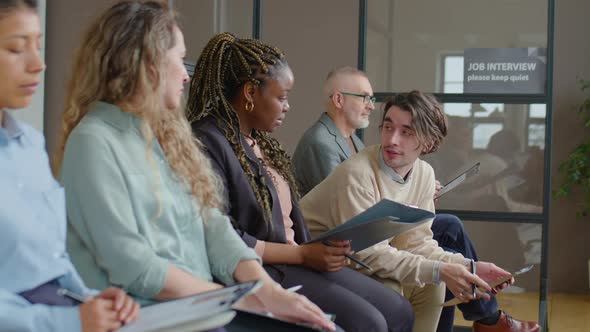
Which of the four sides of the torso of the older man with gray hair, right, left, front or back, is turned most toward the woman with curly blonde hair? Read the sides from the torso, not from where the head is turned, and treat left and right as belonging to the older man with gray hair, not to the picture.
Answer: right

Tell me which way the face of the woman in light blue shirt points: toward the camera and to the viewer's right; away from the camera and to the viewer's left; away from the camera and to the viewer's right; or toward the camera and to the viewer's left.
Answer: toward the camera and to the viewer's right

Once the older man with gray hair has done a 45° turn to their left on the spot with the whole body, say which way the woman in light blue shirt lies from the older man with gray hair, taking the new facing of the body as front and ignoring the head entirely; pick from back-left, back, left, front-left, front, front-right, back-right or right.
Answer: back-right

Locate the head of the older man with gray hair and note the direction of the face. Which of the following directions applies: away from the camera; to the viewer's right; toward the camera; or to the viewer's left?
to the viewer's right

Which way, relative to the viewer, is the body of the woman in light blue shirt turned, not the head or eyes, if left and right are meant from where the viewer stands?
facing the viewer and to the right of the viewer
